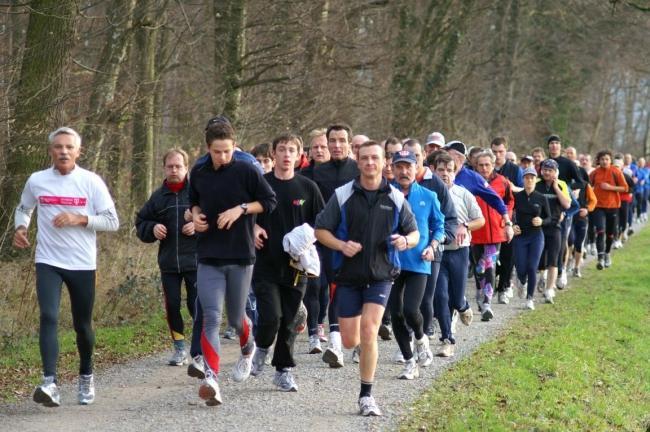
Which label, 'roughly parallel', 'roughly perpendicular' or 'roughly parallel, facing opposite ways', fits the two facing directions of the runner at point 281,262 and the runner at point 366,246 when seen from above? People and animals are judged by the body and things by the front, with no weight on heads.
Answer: roughly parallel

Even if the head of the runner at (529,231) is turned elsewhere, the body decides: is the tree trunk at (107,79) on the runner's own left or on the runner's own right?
on the runner's own right

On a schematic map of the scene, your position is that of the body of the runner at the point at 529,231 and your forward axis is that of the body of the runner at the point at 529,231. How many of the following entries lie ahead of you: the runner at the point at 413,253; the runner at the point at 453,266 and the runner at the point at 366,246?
3

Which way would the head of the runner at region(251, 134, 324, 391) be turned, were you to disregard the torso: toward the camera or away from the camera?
toward the camera

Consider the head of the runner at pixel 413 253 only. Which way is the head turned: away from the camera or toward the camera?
toward the camera

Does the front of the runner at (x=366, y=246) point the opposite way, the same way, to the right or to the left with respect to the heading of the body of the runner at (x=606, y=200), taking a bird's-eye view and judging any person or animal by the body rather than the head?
the same way

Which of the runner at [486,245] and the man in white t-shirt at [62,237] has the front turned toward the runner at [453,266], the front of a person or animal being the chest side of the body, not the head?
the runner at [486,245]

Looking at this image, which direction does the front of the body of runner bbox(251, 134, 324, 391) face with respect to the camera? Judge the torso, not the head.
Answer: toward the camera

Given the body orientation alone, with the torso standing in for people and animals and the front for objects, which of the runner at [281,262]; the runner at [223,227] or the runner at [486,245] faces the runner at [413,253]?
the runner at [486,245]

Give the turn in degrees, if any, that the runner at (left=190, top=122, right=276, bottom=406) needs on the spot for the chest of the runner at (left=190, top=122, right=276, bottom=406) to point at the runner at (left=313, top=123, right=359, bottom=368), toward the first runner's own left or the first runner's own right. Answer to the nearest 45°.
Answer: approximately 135° to the first runner's own left

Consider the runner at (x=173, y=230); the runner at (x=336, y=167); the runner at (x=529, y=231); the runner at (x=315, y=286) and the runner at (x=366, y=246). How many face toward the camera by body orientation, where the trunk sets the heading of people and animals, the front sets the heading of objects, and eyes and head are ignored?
5

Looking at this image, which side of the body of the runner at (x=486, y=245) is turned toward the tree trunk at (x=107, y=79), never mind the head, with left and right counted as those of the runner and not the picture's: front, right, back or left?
right

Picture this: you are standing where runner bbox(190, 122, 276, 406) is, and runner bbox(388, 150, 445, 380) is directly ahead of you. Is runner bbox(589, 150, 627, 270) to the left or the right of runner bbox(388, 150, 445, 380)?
left

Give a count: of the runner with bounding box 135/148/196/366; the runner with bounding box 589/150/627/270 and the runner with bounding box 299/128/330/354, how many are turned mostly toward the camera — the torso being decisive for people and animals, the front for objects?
3

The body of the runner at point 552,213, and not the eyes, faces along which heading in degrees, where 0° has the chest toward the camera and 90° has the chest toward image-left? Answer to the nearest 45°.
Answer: approximately 45°

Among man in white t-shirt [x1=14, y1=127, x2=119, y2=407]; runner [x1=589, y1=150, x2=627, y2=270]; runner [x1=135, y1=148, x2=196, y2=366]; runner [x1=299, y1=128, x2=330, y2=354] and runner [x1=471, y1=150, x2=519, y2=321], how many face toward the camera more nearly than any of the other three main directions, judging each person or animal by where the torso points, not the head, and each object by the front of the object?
5

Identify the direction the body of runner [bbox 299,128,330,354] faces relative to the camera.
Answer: toward the camera

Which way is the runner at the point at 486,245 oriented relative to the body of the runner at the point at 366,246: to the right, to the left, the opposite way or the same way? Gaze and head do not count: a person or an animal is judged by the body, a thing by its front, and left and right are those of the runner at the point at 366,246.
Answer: the same way

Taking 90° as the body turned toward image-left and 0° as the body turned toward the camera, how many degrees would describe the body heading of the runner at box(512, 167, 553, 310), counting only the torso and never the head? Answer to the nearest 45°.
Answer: approximately 0°
